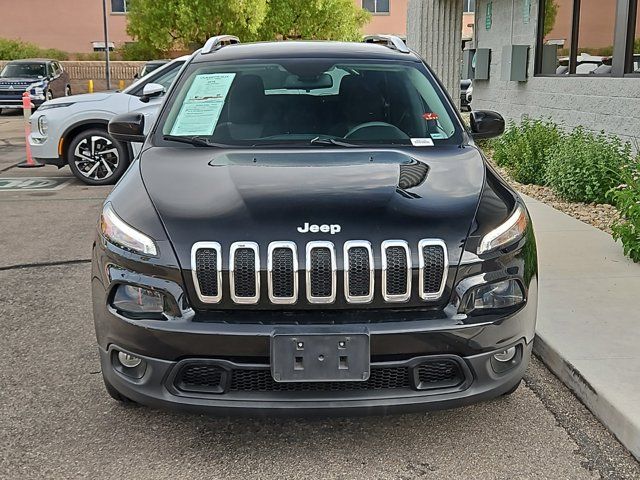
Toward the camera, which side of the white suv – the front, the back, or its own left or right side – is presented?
left

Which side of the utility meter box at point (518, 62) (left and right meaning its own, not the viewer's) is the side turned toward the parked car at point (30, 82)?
right

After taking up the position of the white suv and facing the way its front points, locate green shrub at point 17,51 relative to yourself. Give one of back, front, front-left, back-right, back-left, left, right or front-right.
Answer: right

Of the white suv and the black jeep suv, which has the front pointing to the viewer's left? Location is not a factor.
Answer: the white suv

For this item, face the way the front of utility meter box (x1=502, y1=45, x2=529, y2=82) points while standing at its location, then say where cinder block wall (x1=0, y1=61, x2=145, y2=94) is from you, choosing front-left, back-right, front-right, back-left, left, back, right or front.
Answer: right

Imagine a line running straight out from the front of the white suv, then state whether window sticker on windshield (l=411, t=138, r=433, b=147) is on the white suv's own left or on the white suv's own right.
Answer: on the white suv's own left

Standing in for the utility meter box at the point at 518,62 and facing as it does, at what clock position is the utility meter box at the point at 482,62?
the utility meter box at the point at 482,62 is roughly at 4 o'clock from the utility meter box at the point at 518,62.

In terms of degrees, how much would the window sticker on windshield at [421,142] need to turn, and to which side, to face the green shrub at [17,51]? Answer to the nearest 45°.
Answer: approximately 135° to its right

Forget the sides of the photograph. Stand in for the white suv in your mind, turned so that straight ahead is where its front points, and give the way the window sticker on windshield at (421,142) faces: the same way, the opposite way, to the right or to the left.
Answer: to the left

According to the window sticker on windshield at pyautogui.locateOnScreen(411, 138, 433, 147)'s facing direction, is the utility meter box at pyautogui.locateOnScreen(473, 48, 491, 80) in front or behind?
behind

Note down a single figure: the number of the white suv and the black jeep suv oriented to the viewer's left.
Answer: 1

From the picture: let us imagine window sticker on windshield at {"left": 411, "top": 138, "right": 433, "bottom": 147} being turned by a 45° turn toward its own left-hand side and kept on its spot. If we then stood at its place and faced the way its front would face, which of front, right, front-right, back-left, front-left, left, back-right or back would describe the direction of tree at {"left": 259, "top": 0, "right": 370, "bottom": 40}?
back-left
